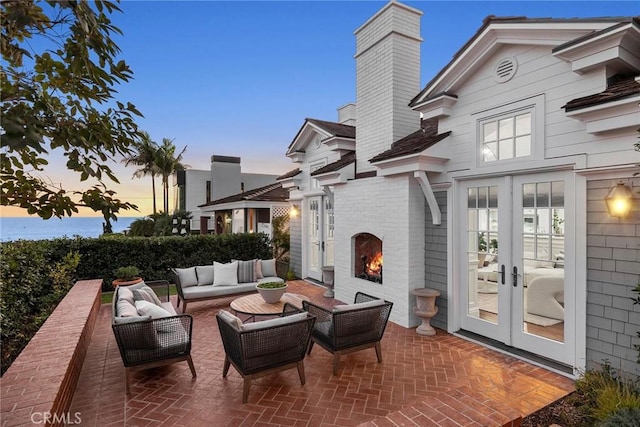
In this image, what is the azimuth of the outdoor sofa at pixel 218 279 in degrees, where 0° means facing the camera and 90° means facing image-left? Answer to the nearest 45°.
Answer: approximately 315°

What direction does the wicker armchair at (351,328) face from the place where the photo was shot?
facing away from the viewer and to the left of the viewer

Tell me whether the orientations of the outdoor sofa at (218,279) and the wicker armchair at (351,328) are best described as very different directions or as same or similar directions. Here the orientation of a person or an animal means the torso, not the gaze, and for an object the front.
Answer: very different directions

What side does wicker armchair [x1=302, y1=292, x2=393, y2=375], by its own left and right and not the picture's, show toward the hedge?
front

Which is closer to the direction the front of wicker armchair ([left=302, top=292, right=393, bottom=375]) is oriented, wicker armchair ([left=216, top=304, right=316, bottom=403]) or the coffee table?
the coffee table

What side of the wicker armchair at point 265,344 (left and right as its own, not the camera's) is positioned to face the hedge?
front

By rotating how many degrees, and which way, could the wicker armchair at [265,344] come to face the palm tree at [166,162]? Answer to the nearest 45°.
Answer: approximately 45° to its right

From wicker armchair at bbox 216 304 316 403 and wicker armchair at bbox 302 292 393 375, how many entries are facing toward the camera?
0

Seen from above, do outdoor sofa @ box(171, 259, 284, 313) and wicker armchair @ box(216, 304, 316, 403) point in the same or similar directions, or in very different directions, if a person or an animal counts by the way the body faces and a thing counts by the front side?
very different directions

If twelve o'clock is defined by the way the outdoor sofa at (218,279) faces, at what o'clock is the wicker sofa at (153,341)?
The wicker sofa is roughly at 2 o'clock from the outdoor sofa.

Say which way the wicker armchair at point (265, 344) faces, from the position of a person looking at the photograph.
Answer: facing away from the viewer and to the left of the viewer

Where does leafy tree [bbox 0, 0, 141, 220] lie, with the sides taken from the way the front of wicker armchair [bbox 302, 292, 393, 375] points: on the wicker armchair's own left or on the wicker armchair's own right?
on the wicker armchair's own left

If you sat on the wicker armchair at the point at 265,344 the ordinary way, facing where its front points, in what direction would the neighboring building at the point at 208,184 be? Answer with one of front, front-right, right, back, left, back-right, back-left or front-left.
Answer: front-right

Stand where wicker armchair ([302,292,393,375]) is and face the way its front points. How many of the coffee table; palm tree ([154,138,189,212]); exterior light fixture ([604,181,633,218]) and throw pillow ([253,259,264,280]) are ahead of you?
3

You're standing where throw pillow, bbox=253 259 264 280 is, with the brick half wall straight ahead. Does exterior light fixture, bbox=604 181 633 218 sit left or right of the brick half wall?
left

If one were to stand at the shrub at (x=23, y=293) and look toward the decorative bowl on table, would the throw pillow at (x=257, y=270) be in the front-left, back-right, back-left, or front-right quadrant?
front-left
